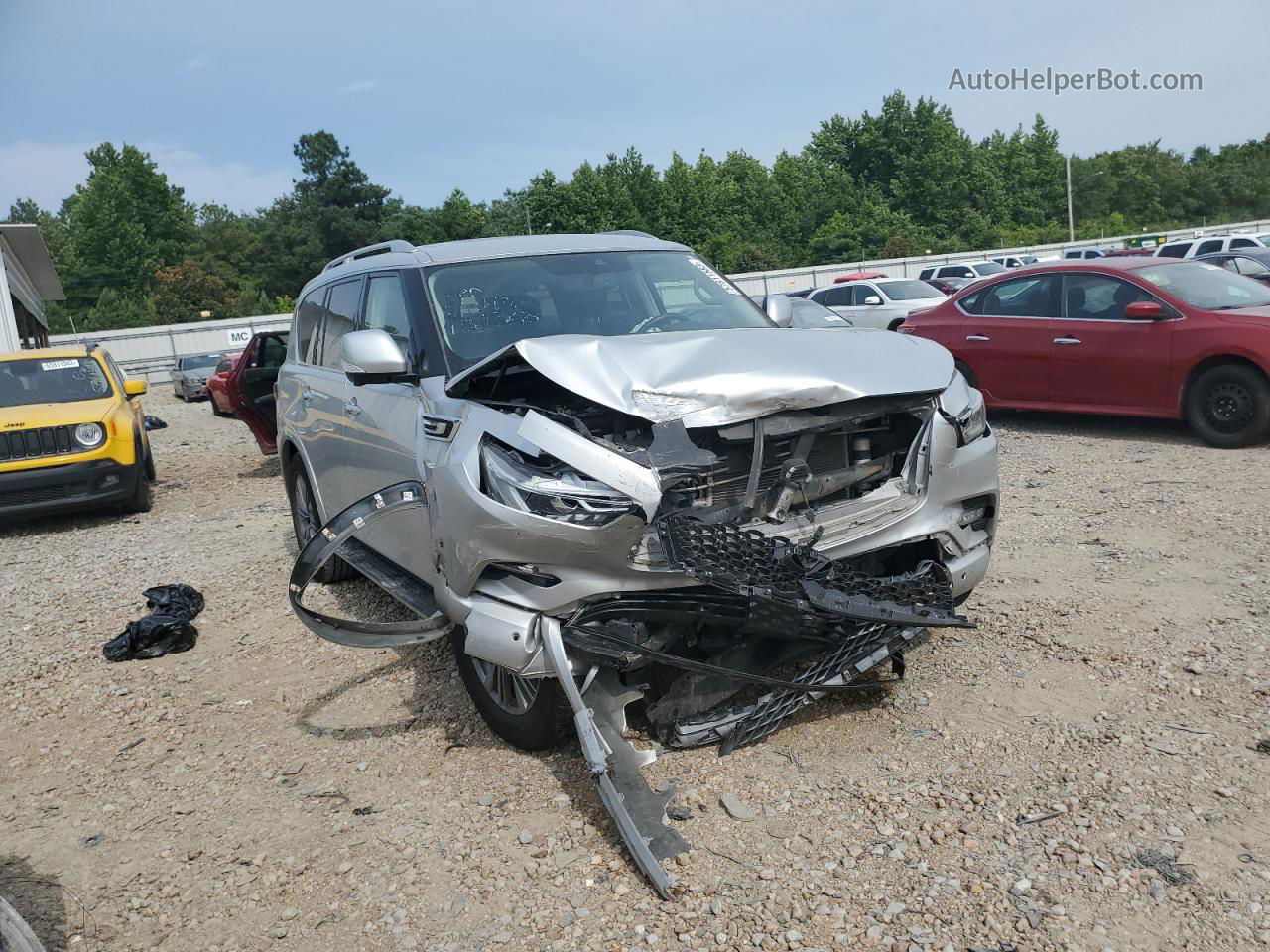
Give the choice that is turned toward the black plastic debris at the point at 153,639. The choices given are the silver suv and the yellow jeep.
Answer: the yellow jeep

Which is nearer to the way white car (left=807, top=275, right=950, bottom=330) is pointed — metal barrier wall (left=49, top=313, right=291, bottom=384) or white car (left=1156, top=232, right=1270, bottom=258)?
the white car

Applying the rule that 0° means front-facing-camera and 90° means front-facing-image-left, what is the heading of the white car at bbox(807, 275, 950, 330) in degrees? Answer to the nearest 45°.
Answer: approximately 315°

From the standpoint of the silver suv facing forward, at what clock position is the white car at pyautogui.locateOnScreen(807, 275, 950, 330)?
The white car is roughly at 8 o'clock from the silver suv.
